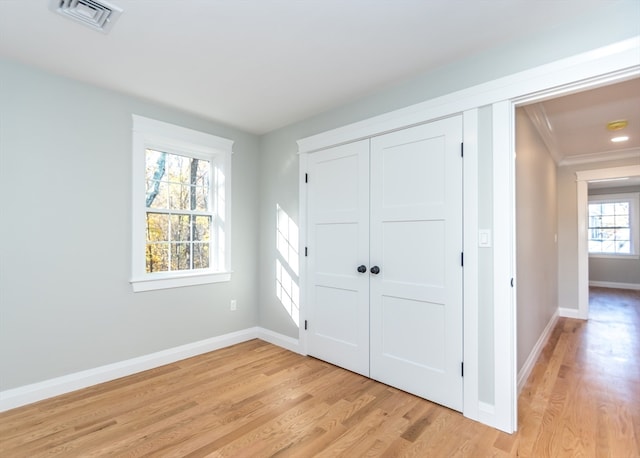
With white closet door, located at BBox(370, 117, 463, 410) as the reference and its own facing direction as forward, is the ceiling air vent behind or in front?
in front

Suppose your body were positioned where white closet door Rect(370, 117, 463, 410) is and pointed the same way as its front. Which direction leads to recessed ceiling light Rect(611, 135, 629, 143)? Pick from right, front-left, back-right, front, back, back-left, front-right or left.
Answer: back

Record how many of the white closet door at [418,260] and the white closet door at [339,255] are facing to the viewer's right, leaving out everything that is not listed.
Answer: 0

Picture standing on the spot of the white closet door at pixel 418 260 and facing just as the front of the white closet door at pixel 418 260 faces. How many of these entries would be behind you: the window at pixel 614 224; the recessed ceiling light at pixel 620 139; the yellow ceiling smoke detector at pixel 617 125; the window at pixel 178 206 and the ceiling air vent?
3

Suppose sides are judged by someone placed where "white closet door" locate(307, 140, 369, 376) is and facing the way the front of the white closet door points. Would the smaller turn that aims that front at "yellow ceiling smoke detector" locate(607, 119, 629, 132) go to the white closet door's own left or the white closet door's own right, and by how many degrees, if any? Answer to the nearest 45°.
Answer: approximately 135° to the white closet door's own left

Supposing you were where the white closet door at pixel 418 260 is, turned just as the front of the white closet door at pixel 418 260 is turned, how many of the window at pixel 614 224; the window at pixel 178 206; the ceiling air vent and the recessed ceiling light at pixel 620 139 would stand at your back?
2

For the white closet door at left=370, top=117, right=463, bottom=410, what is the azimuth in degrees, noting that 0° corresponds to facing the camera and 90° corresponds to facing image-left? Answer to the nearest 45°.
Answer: approximately 45°

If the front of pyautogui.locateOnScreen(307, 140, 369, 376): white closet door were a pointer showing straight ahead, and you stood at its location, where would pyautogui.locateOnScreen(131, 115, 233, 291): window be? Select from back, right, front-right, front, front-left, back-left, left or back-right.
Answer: front-right

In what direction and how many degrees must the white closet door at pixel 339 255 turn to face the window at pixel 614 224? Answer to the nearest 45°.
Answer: approximately 180°

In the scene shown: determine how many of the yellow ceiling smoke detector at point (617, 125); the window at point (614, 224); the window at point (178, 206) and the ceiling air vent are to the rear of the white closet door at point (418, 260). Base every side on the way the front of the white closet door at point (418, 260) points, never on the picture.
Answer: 2

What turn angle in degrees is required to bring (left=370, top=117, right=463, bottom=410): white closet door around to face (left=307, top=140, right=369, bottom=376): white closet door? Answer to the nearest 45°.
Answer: approximately 90° to its right

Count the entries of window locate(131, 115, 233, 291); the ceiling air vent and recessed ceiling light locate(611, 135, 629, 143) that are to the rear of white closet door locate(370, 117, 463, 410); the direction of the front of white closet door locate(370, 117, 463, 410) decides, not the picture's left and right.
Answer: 1

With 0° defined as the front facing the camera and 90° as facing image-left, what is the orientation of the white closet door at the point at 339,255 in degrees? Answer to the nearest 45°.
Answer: approximately 45°

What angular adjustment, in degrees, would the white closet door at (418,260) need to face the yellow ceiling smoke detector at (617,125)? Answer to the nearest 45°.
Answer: approximately 180°
